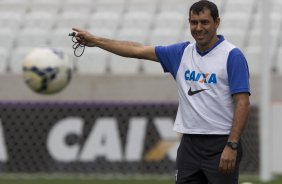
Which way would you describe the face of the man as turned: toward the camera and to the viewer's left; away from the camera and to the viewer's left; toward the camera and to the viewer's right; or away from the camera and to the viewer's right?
toward the camera and to the viewer's left

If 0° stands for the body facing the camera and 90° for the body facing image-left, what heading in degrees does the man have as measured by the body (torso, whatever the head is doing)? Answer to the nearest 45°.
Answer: approximately 45°
